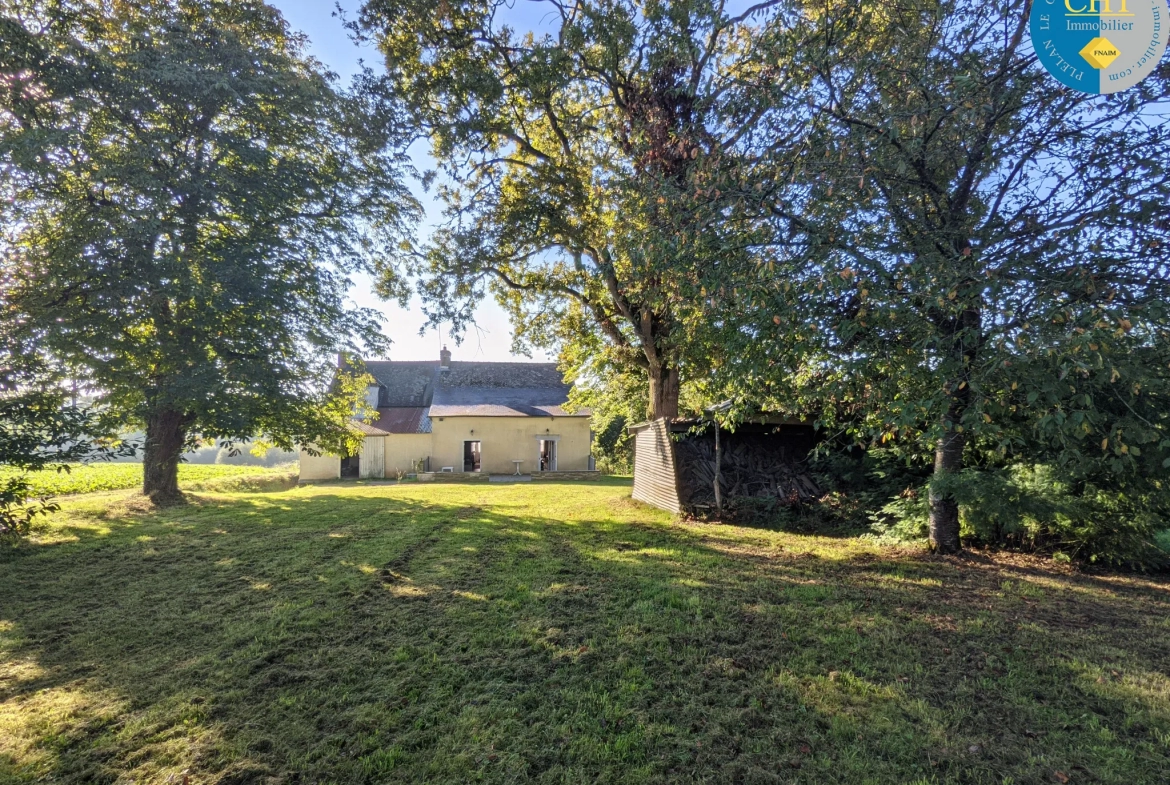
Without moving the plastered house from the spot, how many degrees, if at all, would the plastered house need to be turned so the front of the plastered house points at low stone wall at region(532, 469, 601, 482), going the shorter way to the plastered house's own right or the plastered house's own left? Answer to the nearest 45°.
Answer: approximately 45° to the plastered house's own left

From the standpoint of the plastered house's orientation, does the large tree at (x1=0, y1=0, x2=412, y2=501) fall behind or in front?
in front

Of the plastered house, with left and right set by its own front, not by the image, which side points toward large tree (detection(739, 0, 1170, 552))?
front

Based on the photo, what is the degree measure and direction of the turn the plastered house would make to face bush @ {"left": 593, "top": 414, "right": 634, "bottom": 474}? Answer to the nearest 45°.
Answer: approximately 90° to its left

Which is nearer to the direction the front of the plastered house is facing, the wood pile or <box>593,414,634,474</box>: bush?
the wood pile

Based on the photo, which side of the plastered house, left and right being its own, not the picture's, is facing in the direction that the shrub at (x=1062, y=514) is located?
front

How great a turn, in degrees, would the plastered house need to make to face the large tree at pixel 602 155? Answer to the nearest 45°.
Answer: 0° — it already faces it

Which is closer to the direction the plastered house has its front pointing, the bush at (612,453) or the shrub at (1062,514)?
the shrub

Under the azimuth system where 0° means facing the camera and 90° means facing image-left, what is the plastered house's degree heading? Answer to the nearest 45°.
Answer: approximately 0°

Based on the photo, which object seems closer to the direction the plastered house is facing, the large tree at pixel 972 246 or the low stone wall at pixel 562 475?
the large tree
